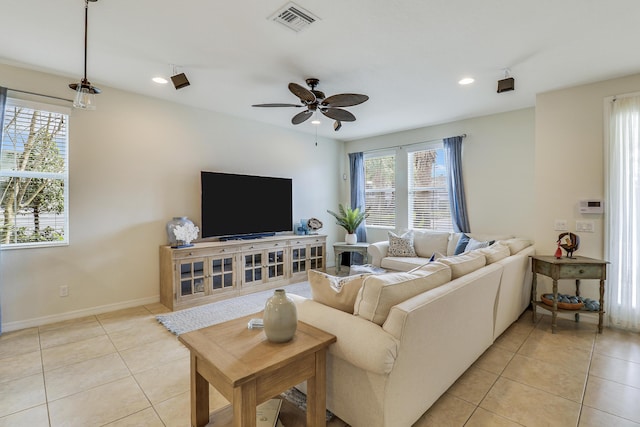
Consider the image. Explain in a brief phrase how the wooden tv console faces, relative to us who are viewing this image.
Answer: facing the viewer and to the right of the viewer

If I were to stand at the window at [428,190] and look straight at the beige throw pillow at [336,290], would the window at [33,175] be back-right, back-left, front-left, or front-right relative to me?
front-right

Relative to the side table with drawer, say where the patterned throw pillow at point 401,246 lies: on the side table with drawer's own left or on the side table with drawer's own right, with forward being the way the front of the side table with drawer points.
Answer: on the side table with drawer's own right

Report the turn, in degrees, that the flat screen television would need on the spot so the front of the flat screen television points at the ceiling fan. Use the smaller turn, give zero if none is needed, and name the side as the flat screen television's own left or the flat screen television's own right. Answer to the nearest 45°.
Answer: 0° — it already faces it

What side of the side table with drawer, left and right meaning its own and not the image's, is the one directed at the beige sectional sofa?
right

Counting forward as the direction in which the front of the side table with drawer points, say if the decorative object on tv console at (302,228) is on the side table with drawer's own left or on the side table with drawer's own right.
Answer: on the side table with drawer's own right

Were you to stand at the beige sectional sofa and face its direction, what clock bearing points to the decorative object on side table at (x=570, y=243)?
The decorative object on side table is roughly at 3 o'clock from the beige sectional sofa.

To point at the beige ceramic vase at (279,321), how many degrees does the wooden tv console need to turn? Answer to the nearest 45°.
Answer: approximately 45° to its right

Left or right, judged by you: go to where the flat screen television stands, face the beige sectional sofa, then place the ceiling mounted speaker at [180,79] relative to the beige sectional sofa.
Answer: right

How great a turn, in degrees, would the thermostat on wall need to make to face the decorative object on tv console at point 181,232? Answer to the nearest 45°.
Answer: approximately 45° to its right

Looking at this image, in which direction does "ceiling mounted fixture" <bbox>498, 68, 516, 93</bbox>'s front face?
to the viewer's left

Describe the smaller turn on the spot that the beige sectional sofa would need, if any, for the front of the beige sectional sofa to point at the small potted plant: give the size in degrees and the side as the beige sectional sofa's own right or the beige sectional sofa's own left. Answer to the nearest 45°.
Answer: approximately 45° to the beige sectional sofa's own right

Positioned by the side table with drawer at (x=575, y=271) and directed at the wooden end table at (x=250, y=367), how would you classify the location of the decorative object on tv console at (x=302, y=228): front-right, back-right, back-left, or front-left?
front-right
